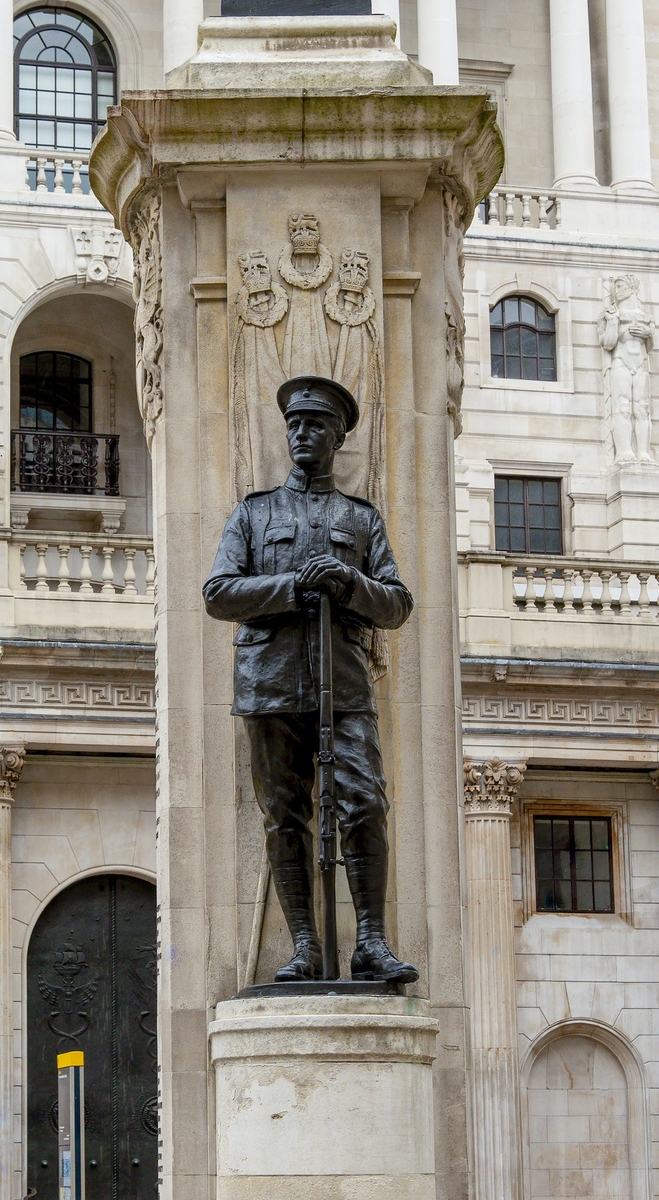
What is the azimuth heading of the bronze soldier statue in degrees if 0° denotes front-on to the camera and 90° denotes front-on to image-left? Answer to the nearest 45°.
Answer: approximately 0°
